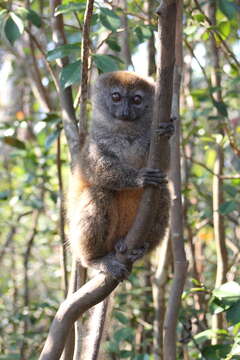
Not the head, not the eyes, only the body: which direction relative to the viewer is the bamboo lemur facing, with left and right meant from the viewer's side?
facing the viewer and to the right of the viewer

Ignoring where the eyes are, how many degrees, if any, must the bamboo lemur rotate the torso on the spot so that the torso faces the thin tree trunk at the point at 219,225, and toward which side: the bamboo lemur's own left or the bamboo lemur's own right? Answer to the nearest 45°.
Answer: approximately 90° to the bamboo lemur's own left
